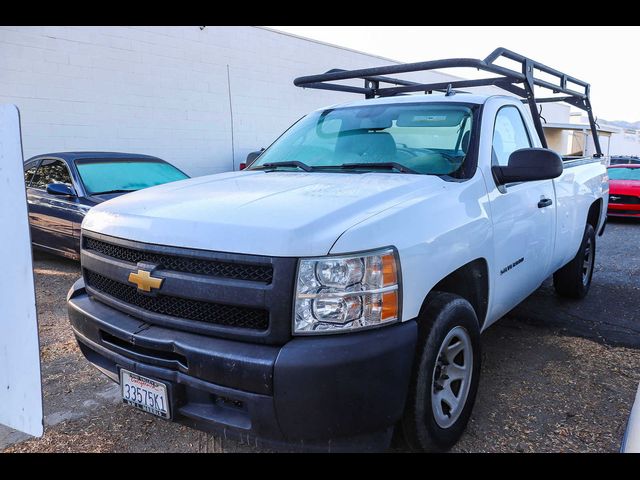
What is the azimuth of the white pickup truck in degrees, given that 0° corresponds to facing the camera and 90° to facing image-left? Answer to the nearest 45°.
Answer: approximately 45°

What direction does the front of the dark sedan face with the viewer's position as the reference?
facing the viewer and to the right of the viewer
